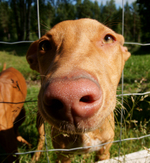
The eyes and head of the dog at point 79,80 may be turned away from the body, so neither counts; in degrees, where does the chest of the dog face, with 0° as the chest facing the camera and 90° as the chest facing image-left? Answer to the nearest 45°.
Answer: approximately 0°

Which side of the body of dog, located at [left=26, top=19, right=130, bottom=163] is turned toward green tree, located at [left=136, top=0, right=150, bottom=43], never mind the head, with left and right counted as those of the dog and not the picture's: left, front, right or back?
back
